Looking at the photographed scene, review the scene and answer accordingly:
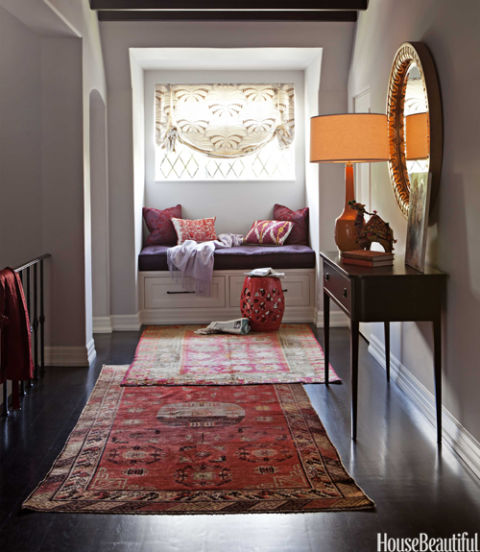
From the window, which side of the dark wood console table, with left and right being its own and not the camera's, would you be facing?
right

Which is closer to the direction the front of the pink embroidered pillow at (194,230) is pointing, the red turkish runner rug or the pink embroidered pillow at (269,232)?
the red turkish runner rug

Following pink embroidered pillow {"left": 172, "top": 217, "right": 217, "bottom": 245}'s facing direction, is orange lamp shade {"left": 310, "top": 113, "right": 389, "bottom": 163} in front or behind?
in front

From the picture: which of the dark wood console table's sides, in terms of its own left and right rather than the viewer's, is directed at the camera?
left

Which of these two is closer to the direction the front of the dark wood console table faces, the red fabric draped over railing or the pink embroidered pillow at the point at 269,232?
the red fabric draped over railing

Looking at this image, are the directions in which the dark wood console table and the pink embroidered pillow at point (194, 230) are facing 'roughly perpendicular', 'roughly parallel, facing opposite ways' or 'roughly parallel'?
roughly perpendicular

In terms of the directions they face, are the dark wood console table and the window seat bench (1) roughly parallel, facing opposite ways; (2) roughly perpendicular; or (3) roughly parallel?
roughly perpendicular
